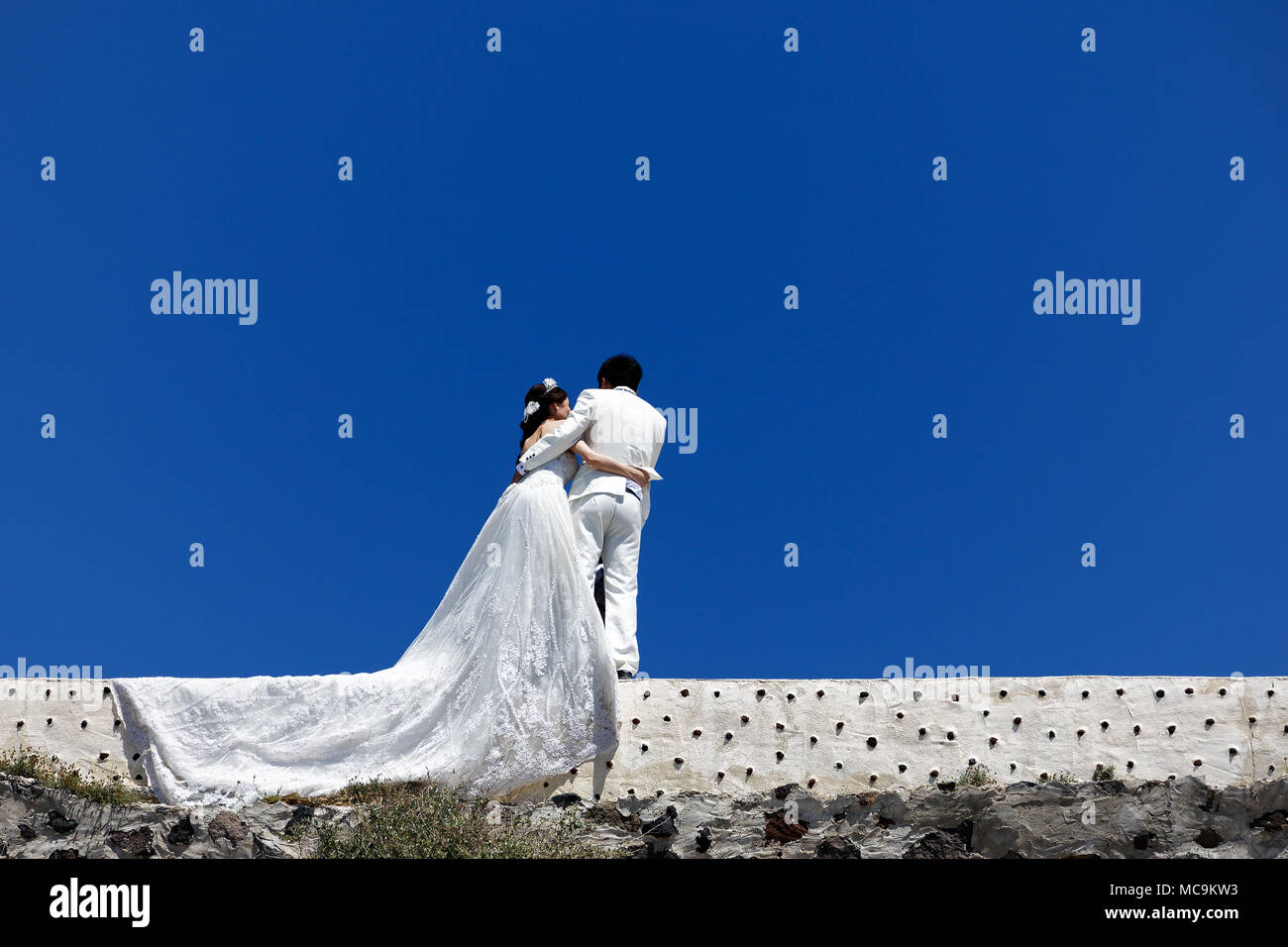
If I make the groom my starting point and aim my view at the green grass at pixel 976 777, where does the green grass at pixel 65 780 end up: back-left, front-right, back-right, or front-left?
back-right

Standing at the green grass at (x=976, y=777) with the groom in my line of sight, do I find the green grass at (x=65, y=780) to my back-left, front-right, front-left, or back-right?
front-left

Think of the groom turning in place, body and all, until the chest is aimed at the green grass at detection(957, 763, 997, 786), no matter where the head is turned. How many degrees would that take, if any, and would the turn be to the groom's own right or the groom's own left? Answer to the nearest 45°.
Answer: approximately 135° to the groom's own right

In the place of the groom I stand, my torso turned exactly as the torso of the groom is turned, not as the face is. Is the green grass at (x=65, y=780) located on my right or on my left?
on my left

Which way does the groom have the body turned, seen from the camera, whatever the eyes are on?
away from the camera
